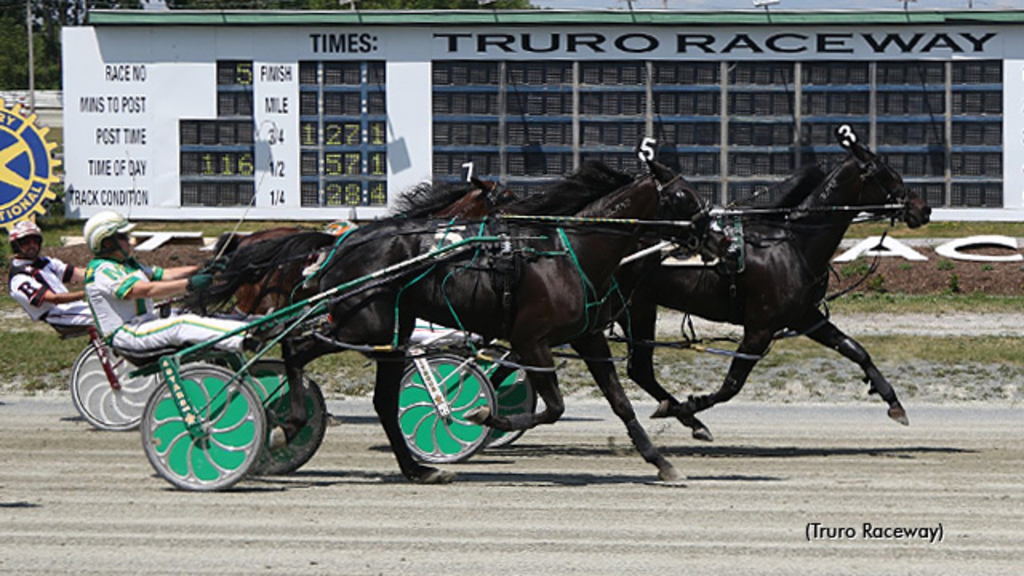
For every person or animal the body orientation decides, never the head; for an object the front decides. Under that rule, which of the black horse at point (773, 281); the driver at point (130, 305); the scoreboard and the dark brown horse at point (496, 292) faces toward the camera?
the scoreboard

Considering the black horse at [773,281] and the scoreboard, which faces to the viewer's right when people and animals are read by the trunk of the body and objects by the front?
the black horse

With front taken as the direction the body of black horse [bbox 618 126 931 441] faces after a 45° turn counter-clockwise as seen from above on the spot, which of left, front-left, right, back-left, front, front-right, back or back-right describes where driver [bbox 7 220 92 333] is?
back-left

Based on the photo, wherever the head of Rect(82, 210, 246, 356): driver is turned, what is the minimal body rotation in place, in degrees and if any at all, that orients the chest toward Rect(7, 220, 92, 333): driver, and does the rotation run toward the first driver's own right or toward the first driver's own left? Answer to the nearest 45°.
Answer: approximately 90° to the first driver's own left

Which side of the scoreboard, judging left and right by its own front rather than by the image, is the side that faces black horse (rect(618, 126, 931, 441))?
front

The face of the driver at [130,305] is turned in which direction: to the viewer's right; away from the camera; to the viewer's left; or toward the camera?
to the viewer's right

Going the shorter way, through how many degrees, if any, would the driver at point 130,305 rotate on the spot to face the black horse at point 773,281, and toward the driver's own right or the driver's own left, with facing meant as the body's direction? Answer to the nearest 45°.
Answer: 0° — they already face it

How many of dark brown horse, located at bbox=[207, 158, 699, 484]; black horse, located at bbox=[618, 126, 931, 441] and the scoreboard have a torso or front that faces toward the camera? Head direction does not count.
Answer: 1

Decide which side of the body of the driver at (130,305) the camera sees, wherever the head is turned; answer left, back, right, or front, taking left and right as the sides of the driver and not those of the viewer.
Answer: right

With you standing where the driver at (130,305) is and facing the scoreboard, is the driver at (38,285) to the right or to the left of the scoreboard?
left

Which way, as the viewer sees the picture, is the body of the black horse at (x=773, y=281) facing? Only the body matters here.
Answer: to the viewer's right

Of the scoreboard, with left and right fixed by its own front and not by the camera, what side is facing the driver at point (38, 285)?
front

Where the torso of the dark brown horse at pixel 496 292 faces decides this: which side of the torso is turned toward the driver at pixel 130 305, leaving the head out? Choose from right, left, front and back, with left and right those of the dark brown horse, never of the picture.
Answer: back

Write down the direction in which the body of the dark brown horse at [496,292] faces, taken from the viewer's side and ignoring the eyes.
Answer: to the viewer's right

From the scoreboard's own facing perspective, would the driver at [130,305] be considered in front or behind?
in front
